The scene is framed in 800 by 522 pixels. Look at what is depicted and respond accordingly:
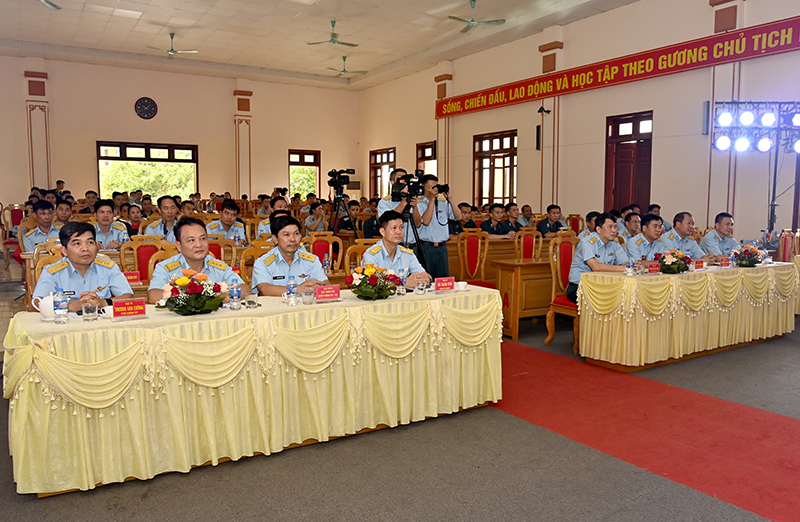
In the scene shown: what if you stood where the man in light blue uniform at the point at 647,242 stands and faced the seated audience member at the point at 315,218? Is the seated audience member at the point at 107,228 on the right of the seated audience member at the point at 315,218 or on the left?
left

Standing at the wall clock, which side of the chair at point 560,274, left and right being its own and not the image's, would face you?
back

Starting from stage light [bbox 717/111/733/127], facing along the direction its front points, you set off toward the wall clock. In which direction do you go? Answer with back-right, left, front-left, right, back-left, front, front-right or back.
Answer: right

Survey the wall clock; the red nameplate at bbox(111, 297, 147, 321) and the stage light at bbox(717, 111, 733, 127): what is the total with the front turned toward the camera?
3

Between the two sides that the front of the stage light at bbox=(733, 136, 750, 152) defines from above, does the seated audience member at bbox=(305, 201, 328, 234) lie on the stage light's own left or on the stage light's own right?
on the stage light's own right

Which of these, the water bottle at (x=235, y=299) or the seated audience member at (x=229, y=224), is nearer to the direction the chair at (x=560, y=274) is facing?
the water bottle

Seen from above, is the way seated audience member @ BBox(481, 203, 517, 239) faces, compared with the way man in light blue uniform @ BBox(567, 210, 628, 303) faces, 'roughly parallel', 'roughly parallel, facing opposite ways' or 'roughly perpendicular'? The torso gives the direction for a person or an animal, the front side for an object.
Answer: roughly parallel

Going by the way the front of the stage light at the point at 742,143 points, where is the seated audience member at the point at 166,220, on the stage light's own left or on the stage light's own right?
on the stage light's own right

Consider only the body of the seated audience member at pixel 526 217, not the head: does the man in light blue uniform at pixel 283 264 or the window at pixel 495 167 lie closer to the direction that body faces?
the man in light blue uniform

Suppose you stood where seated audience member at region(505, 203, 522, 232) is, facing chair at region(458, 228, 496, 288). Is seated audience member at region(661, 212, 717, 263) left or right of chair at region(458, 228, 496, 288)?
left

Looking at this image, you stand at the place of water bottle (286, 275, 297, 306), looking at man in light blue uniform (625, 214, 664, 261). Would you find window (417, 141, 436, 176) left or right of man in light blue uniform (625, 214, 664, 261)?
left

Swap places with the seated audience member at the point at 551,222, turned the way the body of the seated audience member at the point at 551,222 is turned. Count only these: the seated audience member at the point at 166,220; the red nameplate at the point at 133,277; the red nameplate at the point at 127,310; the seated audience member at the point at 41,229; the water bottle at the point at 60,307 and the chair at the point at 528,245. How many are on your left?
0

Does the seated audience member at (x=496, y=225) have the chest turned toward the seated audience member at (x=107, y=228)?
no

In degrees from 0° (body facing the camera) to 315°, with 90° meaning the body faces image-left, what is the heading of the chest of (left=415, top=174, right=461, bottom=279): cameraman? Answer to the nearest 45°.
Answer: approximately 315°

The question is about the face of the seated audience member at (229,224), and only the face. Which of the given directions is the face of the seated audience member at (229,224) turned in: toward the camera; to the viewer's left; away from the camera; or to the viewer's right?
toward the camera

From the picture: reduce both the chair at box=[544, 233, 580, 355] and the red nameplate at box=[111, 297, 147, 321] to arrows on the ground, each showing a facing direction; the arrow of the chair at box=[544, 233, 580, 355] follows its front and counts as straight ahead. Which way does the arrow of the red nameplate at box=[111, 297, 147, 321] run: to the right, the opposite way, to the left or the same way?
the same way

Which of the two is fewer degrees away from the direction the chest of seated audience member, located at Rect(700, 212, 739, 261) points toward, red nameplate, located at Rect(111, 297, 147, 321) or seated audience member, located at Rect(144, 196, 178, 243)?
the red nameplate

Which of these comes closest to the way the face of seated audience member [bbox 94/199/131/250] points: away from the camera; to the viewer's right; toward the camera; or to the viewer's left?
toward the camera

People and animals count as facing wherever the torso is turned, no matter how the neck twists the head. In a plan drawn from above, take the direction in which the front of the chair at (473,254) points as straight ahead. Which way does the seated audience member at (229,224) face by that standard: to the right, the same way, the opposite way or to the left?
the same way

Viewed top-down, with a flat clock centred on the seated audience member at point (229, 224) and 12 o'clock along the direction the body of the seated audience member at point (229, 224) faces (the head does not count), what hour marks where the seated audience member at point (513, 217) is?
the seated audience member at point (513, 217) is roughly at 10 o'clock from the seated audience member at point (229, 224).
